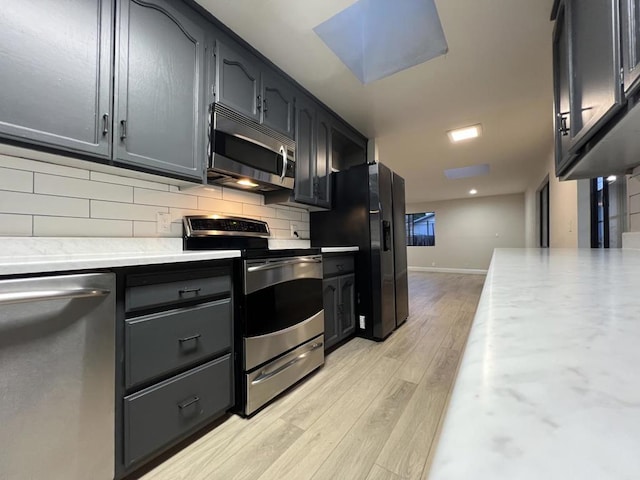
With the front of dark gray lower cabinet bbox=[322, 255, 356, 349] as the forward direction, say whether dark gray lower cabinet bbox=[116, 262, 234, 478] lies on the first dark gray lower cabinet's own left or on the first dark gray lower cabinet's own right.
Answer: on the first dark gray lower cabinet's own right

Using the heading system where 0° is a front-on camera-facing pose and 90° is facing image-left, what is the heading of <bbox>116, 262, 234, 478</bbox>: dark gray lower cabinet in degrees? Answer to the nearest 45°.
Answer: approximately 315°

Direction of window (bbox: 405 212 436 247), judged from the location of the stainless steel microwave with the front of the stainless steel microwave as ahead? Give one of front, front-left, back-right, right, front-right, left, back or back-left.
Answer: left

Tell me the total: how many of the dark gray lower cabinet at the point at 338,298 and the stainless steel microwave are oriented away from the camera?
0

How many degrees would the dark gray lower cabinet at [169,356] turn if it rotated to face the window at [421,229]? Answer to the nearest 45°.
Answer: approximately 90° to its left

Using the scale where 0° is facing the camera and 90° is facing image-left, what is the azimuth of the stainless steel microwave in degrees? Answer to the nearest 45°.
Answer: approximately 315°
